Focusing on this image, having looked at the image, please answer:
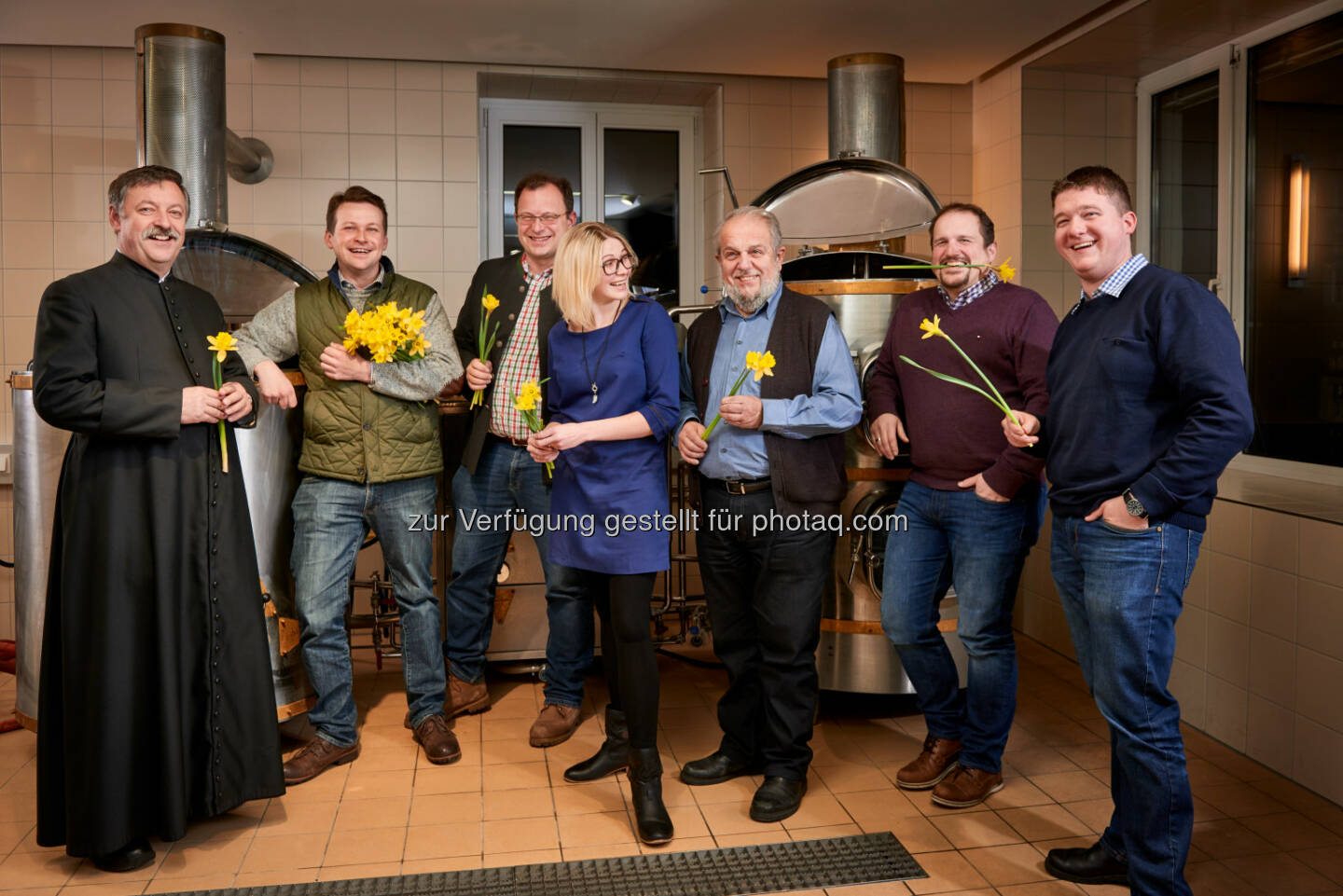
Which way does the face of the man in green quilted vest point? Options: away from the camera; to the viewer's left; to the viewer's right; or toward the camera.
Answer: toward the camera

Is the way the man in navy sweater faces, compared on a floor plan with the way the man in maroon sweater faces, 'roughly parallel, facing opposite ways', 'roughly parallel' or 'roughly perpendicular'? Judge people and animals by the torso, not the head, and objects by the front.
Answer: roughly parallel

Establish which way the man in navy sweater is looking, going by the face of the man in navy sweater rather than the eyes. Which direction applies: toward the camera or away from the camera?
toward the camera

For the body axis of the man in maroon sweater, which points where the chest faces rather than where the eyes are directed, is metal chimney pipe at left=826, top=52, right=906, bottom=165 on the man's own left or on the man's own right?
on the man's own right

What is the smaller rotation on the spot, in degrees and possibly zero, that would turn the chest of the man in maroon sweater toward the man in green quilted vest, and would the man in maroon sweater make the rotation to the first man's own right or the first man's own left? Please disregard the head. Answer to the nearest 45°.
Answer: approximately 45° to the first man's own right

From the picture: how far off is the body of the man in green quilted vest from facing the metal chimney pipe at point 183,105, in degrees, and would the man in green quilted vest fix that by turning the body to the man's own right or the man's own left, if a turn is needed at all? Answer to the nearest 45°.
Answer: approximately 135° to the man's own right

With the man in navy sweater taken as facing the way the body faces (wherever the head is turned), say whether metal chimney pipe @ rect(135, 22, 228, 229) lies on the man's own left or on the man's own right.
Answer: on the man's own right

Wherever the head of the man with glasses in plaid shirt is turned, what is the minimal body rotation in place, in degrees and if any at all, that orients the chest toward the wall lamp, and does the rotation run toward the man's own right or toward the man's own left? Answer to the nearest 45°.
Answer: approximately 90° to the man's own left

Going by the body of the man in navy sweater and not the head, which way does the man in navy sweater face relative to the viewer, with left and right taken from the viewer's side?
facing the viewer and to the left of the viewer

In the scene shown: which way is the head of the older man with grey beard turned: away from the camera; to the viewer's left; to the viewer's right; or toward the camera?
toward the camera

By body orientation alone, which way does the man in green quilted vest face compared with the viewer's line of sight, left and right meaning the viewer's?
facing the viewer

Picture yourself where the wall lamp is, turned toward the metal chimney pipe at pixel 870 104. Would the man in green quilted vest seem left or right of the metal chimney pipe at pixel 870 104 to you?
left

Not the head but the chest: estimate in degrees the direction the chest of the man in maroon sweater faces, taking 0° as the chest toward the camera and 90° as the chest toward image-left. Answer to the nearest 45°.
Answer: approximately 45°

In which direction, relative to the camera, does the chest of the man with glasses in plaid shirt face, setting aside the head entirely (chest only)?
toward the camera

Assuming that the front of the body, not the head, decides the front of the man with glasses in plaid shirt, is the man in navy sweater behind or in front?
in front

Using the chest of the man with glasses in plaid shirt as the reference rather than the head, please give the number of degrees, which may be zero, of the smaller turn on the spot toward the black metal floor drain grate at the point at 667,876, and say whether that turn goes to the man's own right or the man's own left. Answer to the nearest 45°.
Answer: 0° — they already face it
